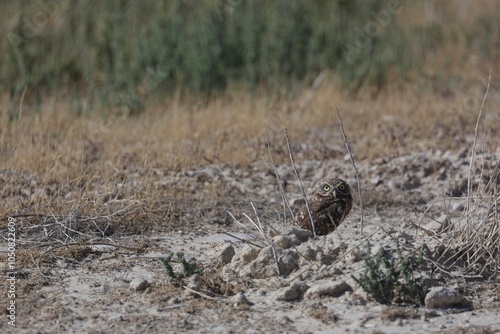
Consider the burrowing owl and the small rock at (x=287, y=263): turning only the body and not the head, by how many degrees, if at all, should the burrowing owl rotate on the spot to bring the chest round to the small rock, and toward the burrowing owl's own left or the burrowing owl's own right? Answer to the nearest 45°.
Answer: approximately 45° to the burrowing owl's own right

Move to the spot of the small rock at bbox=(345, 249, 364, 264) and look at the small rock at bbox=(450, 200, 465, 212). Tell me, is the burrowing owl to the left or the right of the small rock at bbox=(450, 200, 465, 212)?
left

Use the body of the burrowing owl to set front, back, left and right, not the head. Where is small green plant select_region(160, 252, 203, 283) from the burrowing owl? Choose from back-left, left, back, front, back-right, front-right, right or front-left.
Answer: right

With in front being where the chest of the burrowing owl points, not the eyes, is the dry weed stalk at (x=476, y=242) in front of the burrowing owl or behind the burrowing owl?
in front

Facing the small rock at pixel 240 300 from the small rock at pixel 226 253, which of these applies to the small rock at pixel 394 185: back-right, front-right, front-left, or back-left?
back-left

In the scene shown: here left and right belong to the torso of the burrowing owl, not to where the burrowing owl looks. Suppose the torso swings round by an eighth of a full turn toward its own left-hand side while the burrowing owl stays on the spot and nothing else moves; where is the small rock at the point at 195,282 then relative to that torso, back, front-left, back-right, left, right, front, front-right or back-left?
back-right

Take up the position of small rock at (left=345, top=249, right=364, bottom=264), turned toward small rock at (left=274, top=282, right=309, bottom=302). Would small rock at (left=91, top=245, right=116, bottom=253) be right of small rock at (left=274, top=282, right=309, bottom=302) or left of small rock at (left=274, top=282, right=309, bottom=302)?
right

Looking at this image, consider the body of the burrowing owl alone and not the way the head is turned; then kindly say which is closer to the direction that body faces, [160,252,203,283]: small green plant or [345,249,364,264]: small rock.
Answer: the small rock

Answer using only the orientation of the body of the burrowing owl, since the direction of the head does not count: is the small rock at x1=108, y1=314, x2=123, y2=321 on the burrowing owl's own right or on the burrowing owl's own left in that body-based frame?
on the burrowing owl's own right

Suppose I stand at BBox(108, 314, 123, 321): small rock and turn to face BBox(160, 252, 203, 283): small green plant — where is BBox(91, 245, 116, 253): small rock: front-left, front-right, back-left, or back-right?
front-left

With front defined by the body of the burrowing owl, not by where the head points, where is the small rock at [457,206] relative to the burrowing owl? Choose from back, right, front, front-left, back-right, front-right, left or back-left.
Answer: left

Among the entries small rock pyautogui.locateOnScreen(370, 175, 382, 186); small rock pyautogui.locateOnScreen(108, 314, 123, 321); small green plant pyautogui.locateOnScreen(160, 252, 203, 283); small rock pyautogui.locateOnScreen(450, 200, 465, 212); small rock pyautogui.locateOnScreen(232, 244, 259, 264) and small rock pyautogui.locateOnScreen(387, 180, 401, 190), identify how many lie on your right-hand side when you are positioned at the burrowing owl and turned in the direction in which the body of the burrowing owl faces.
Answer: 3
